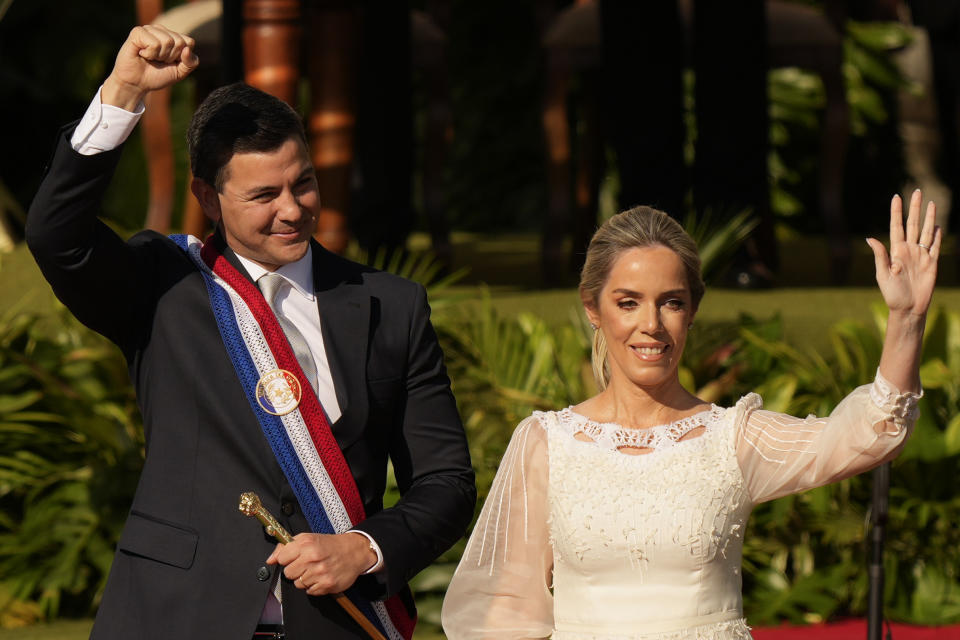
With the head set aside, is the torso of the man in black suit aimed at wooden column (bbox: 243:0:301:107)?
no

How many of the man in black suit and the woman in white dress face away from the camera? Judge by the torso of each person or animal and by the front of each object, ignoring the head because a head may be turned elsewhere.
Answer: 0

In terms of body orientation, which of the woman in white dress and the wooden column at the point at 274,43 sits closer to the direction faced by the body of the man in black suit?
the woman in white dress

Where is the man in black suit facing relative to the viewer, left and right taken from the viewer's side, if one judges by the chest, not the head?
facing the viewer and to the right of the viewer

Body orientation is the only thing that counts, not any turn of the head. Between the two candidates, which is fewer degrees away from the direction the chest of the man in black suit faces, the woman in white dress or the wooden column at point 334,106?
the woman in white dress

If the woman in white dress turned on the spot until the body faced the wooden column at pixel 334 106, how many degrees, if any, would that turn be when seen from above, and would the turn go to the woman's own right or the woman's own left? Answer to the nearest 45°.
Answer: approximately 135° to the woman's own right

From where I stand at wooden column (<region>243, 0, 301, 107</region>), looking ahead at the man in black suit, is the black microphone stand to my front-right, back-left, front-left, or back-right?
front-left

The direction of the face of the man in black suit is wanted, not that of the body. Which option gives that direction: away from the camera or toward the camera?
toward the camera

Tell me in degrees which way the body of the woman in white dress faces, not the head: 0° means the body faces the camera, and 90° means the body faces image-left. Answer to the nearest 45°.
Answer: approximately 0°

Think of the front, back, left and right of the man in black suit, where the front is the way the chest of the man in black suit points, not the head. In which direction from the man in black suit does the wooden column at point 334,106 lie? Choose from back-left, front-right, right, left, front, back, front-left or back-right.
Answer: back-left

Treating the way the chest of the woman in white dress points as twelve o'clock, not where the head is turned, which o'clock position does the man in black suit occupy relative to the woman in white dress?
The man in black suit is roughly at 2 o'clock from the woman in white dress.

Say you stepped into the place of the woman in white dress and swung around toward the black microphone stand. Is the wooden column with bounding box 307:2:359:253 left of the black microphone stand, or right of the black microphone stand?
left

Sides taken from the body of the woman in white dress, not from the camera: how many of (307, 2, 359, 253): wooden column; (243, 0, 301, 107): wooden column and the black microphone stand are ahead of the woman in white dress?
0
